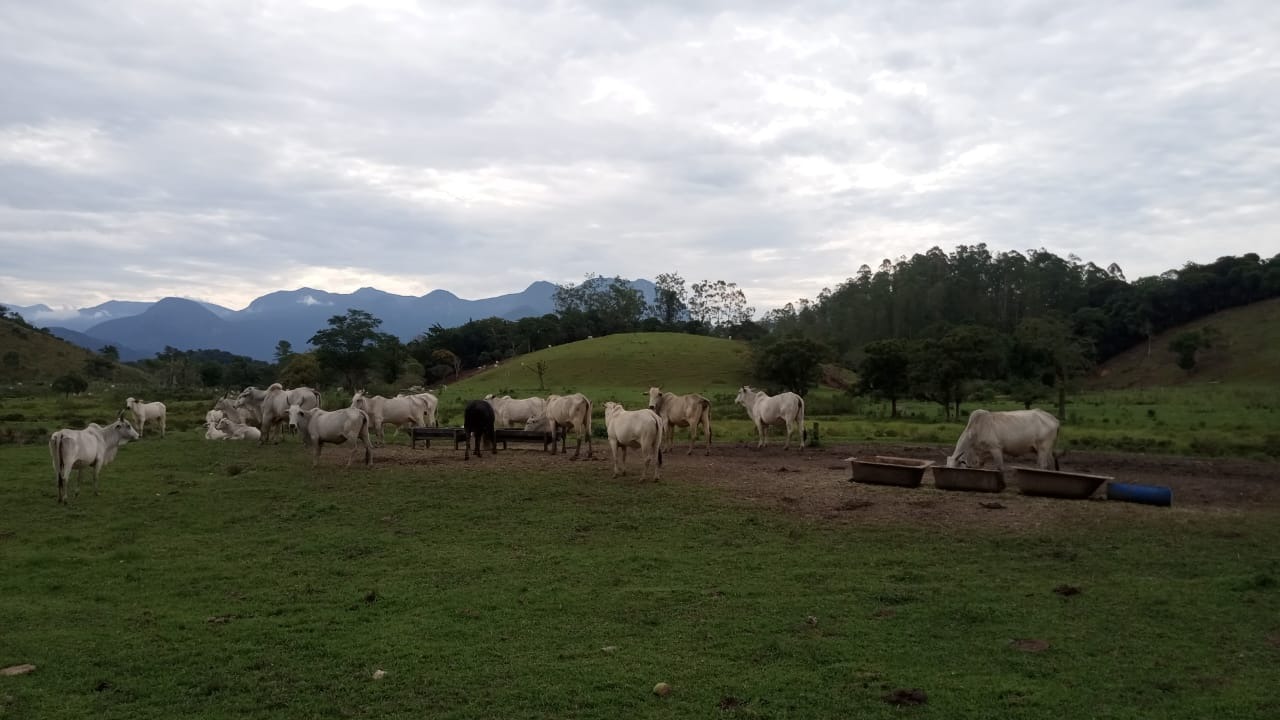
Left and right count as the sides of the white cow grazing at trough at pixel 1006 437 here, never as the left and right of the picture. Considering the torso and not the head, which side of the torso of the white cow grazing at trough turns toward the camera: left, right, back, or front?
left

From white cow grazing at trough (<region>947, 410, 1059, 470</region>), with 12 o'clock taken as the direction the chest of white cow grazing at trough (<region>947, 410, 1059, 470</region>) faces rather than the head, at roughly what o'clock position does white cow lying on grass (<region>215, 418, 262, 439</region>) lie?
white cow lying on grass (<region>215, 418, 262, 439</region>) is roughly at 12 o'clock from white cow grazing at trough (<region>947, 410, 1059, 470</region>).

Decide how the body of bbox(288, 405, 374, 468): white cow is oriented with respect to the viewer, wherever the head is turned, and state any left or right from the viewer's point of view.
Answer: facing to the left of the viewer

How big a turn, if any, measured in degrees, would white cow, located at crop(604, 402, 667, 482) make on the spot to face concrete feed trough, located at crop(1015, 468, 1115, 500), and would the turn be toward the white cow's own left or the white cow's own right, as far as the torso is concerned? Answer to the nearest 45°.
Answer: approximately 135° to the white cow's own right

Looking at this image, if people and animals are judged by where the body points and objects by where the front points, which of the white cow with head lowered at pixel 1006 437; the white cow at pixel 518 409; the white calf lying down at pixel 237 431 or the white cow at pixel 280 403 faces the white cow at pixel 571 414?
the white cow with head lowered at pixel 1006 437

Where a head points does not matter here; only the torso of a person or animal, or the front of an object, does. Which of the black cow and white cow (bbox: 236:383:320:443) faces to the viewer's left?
the white cow

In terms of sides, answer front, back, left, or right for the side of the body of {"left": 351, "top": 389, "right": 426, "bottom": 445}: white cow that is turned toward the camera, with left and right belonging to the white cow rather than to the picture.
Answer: left

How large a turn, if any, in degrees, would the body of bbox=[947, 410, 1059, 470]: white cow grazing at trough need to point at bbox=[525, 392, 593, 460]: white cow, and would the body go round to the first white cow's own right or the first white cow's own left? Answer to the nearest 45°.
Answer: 0° — it already faces it

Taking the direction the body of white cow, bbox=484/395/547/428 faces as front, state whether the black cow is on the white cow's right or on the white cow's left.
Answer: on the white cow's left

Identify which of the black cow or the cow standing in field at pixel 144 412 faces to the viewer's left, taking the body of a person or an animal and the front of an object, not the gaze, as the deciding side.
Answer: the cow standing in field

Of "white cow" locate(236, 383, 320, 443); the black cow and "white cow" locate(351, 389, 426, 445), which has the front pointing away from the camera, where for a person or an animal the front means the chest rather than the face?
the black cow

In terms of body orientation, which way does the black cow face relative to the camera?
away from the camera

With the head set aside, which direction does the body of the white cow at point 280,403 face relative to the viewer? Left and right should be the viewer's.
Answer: facing to the left of the viewer

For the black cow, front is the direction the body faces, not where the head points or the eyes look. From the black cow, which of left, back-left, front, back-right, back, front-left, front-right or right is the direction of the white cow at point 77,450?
back-left

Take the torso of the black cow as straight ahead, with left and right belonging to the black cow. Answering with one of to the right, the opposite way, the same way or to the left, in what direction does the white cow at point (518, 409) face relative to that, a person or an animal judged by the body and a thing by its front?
to the left

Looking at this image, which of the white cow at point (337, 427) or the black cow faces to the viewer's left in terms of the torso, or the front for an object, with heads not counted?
the white cow
